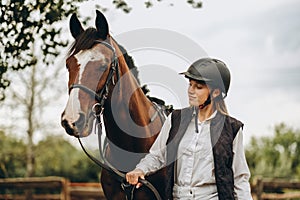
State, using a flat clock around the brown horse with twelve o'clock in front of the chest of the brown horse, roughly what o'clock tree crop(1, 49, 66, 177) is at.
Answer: The tree is roughly at 4 o'clock from the brown horse.

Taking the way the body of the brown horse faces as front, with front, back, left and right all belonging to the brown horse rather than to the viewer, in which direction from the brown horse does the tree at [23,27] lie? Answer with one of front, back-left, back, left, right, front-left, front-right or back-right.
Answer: right

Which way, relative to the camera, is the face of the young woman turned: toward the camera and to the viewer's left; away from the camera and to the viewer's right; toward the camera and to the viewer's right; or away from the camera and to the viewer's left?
toward the camera and to the viewer's left

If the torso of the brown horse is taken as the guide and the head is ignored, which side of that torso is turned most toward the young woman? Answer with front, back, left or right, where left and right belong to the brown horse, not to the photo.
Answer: left

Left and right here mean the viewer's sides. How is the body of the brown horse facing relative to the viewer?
facing the viewer and to the left of the viewer
